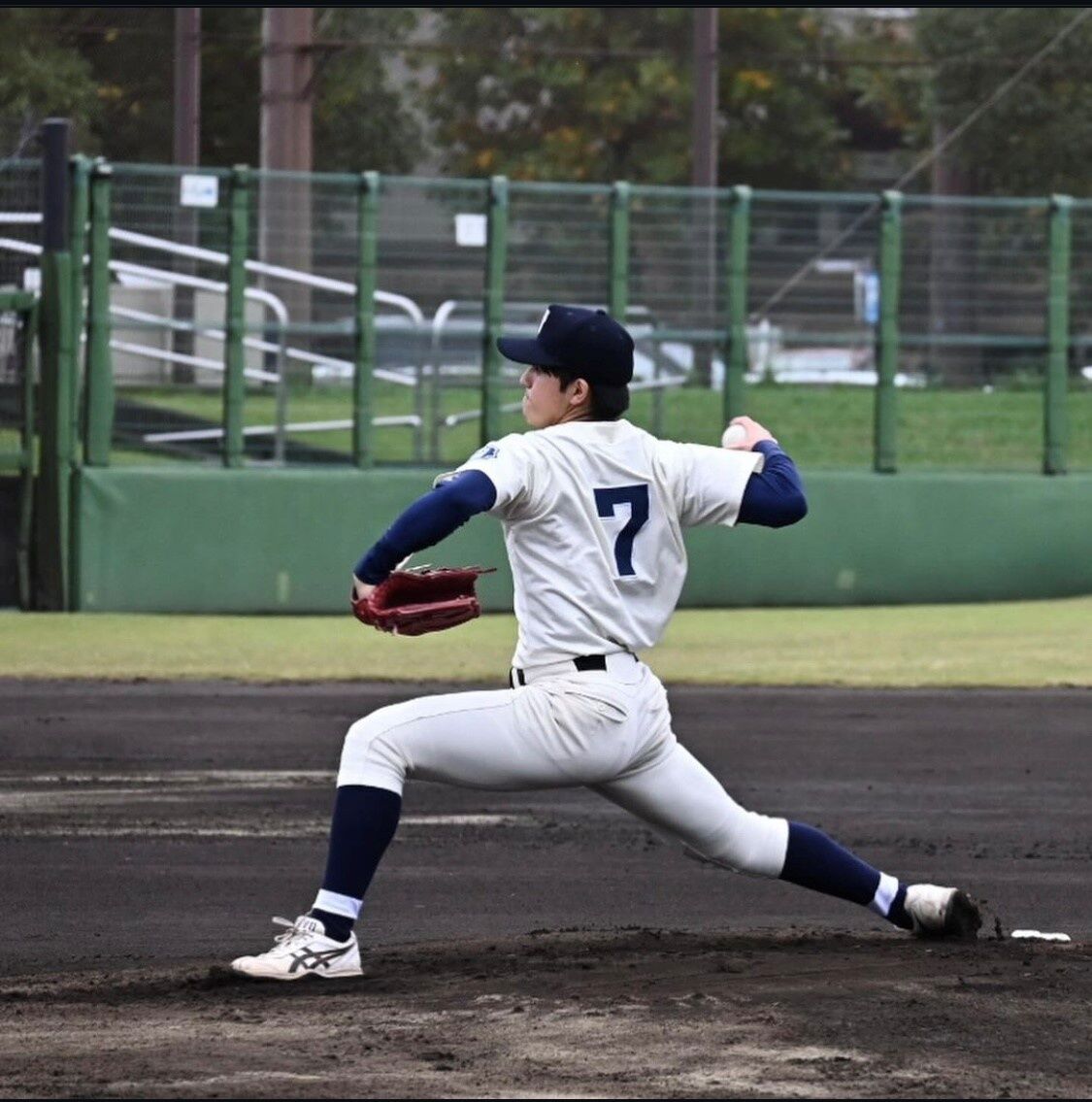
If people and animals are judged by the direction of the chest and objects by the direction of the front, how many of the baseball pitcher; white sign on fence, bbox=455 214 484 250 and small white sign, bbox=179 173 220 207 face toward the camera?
2

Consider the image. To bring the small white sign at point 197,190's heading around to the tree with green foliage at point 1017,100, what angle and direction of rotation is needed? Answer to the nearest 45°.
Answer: approximately 135° to its left

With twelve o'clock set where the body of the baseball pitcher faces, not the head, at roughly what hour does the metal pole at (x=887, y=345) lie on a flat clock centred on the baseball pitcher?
The metal pole is roughly at 2 o'clock from the baseball pitcher.

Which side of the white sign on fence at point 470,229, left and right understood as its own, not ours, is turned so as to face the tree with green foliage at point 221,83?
back

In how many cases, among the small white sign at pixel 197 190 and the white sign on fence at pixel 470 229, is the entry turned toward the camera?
2

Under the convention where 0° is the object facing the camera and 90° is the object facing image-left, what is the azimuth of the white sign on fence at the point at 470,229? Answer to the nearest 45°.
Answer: approximately 0°

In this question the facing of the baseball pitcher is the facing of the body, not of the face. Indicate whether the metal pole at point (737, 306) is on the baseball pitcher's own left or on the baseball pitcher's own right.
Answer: on the baseball pitcher's own right

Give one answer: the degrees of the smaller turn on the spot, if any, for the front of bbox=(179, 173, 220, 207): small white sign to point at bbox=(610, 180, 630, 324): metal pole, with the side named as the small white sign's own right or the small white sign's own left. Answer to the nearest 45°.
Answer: approximately 90° to the small white sign's own left

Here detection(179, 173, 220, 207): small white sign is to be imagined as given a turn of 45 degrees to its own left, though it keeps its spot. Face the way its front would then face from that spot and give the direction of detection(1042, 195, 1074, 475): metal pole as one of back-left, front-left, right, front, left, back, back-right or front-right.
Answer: front-left

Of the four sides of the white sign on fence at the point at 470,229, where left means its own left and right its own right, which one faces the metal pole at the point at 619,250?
left

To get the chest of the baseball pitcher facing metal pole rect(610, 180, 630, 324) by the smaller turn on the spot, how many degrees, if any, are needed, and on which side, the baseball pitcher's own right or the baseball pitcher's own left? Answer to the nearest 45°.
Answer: approximately 45° to the baseball pitcher's own right

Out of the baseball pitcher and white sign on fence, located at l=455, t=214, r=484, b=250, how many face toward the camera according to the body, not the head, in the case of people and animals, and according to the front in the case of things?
1

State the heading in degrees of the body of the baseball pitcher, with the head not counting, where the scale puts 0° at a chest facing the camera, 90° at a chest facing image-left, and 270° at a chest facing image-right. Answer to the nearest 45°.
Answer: approximately 135°
